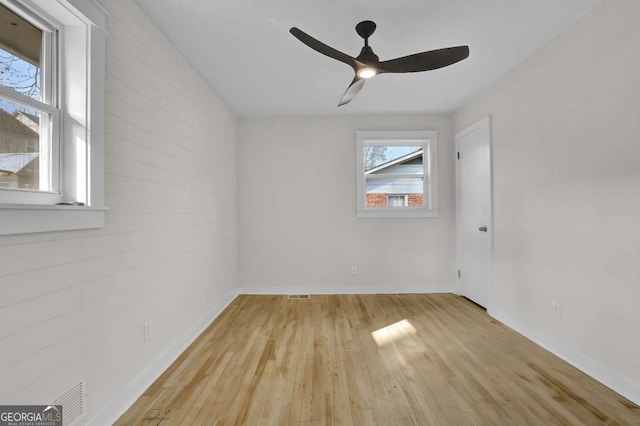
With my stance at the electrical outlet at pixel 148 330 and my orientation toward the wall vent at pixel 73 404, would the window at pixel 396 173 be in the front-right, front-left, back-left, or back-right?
back-left

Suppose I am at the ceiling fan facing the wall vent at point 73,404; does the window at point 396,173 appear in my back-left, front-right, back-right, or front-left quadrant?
back-right

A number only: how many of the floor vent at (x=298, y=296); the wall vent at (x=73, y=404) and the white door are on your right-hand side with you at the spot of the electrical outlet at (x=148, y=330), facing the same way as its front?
1

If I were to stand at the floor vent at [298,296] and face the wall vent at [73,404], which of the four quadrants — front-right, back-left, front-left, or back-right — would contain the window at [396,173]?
back-left

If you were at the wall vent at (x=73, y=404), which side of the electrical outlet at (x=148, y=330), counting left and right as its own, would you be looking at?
right

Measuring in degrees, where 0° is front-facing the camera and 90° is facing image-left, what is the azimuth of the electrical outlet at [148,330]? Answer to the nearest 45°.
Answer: approximately 315°

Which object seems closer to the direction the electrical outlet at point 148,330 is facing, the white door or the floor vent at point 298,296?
the white door

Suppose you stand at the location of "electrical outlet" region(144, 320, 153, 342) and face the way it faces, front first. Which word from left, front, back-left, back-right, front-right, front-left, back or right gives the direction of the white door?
front-left

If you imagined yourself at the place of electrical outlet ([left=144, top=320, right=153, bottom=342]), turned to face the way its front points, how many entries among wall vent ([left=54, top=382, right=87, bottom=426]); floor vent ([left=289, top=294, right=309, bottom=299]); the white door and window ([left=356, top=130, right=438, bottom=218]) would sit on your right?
1
